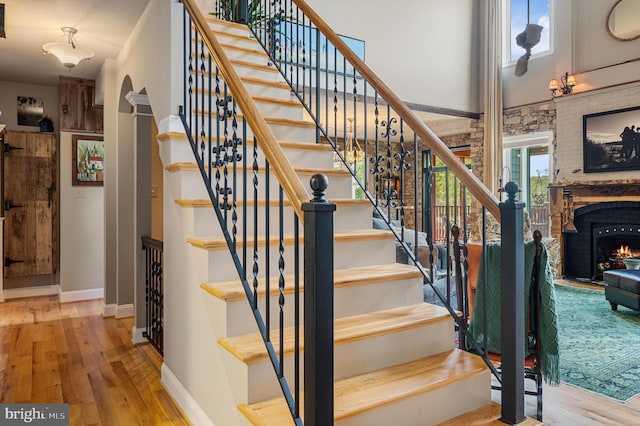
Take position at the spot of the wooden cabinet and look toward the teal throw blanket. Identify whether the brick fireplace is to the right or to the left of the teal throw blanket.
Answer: left

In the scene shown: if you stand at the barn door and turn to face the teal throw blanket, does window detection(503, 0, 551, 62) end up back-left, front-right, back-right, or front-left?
front-left

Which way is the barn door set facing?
toward the camera

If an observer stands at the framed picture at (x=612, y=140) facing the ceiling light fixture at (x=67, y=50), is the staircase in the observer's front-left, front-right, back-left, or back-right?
front-left

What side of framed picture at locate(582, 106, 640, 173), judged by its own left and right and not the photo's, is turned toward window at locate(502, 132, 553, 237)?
right
